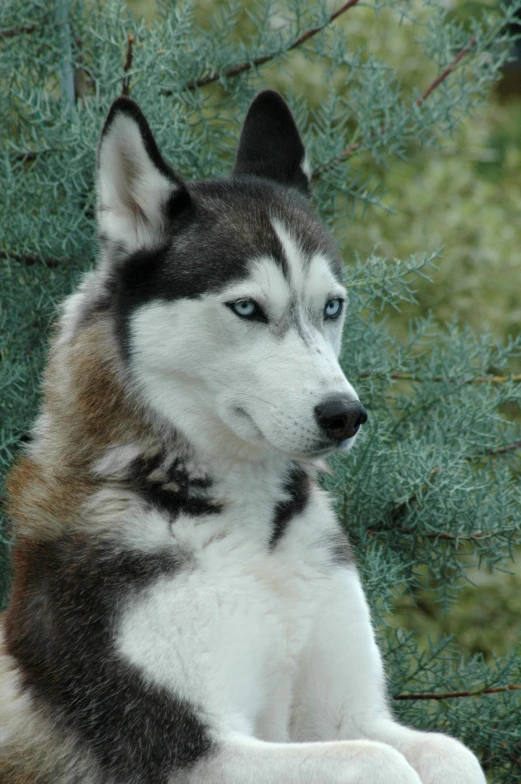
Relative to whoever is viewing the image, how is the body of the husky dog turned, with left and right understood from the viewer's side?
facing the viewer and to the right of the viewer
